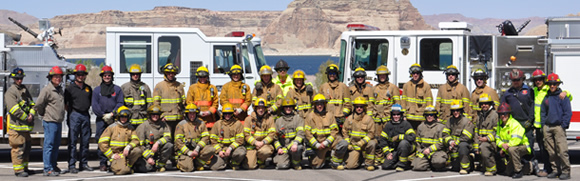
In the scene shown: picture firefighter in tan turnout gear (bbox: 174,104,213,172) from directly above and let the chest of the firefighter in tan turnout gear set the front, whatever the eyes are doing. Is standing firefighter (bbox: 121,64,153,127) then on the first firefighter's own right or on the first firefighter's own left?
on the first firefighter's own right

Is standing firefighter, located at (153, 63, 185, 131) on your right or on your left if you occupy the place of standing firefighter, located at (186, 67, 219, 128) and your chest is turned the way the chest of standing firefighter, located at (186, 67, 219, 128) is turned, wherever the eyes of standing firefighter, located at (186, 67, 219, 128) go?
on your right

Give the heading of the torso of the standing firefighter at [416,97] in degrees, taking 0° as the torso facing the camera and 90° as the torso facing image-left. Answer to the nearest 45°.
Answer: approximately 0°

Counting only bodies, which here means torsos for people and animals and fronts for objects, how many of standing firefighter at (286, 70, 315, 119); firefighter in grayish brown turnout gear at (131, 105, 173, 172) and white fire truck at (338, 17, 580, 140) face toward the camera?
2

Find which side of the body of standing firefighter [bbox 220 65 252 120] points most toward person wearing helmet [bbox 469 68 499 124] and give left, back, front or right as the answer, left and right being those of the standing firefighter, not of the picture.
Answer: left

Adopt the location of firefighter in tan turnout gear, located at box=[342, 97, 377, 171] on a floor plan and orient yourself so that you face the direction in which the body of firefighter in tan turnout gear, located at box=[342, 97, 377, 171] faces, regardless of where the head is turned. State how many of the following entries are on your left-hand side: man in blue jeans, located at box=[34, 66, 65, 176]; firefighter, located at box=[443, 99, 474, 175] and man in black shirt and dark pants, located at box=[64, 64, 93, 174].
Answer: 1

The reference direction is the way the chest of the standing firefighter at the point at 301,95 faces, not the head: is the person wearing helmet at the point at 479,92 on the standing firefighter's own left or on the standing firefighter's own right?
on the standing firefighter's own left
